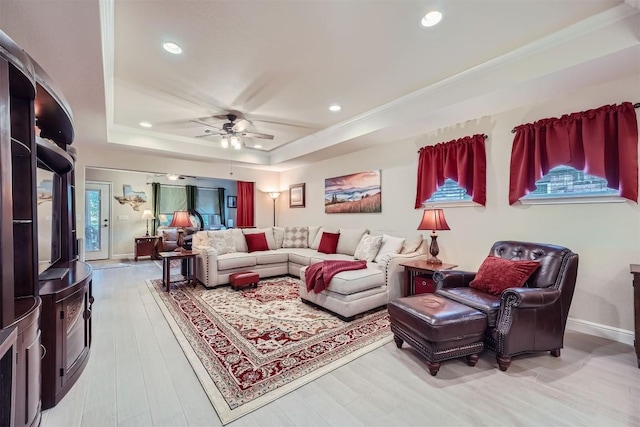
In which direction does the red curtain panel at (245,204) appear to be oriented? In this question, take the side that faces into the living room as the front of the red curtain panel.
toward the camera

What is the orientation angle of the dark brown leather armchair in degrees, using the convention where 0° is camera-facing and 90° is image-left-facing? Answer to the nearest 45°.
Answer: approximately 45°

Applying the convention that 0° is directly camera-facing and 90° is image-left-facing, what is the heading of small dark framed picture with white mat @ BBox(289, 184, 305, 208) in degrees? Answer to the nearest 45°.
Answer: approximately 45°

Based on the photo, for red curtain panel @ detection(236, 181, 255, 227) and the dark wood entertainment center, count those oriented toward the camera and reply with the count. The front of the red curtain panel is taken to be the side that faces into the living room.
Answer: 1

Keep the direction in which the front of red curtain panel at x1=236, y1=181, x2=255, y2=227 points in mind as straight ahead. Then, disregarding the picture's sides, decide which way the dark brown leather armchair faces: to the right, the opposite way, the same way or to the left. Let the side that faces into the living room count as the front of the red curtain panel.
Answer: to the right

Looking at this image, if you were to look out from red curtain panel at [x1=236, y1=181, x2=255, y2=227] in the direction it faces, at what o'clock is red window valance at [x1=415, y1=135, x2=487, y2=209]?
The red window valance is roughly at 11 o'clock from the red curtain panel.

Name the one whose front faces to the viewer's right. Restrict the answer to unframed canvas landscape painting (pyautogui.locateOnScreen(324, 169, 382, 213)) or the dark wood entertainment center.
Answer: the dark wood entertainment center

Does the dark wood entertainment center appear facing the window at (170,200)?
no

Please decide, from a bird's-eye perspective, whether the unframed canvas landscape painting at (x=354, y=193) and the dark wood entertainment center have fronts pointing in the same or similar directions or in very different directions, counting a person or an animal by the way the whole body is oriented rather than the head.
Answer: very different directions

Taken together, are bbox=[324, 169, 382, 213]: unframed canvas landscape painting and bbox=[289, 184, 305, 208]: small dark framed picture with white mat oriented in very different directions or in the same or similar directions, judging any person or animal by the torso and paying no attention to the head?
same or similar directions

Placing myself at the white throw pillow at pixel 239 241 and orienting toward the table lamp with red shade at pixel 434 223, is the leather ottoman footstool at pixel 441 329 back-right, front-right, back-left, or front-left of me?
front-right

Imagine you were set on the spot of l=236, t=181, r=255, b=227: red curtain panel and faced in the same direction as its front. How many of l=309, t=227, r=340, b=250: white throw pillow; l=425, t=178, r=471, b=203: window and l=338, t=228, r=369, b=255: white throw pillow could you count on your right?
0

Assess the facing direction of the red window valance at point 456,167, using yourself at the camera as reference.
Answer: facing the viewer and to the left of the viewer

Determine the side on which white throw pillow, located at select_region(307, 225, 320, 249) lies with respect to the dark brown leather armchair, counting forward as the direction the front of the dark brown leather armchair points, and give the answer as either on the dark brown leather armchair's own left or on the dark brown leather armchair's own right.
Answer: on the dark brown leather armchair's own right

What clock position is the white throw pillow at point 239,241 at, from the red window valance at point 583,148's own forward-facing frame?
The white throw pillow is roughly at 1 o'clock from the red window valance.

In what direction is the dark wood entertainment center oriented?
to the viewer's right

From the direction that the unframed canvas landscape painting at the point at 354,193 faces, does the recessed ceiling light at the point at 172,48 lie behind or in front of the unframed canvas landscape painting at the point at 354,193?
in front
